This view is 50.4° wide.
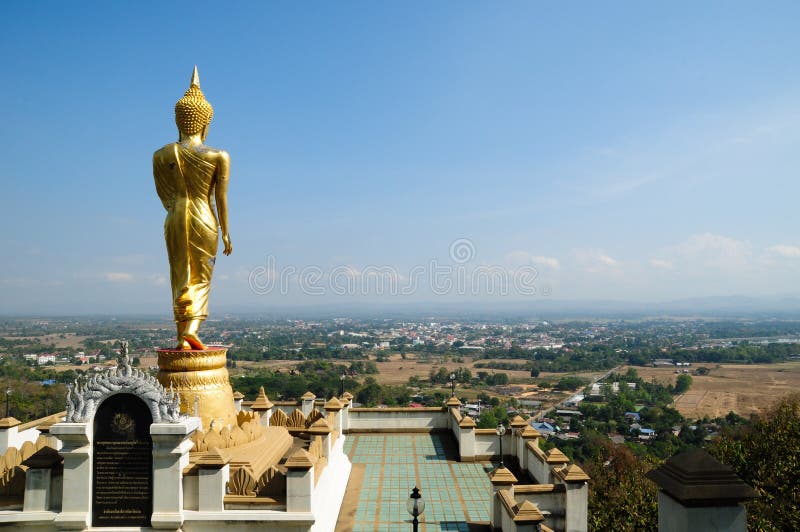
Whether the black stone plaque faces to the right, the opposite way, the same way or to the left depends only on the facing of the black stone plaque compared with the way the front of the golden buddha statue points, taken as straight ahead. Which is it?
the opposite way

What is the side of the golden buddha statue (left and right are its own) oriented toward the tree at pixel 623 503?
right

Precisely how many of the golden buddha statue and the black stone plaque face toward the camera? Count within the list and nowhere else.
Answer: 1

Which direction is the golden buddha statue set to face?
away from the camera

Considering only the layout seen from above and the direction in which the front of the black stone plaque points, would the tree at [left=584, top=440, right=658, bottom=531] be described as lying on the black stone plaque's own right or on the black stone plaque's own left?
on the black stone plaque's own left

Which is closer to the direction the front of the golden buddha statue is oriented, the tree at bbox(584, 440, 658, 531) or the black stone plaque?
the tree

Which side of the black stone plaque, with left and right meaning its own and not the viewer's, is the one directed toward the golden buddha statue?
back

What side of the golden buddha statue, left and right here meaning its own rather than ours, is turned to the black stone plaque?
back
